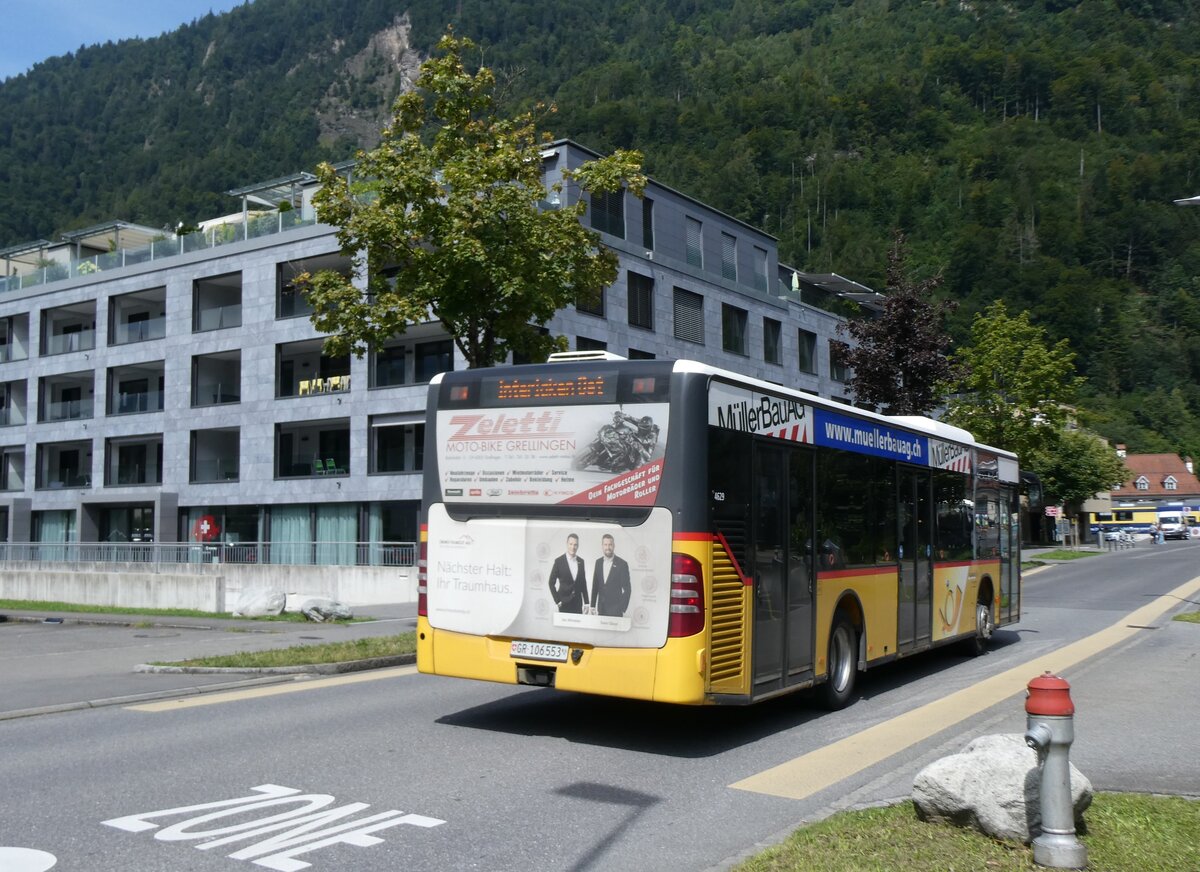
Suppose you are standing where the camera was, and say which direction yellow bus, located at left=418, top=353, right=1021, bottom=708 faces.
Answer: facing away from the viewer and to the right of the viewer

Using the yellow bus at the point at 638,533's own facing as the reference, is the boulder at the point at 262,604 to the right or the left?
on its left

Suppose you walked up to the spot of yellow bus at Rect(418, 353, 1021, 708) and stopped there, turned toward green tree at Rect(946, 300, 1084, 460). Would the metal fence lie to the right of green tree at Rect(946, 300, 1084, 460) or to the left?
left

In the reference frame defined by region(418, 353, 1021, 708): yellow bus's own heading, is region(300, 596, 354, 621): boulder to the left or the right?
on its left

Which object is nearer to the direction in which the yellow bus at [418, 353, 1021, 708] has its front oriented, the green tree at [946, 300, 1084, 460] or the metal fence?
the green tree

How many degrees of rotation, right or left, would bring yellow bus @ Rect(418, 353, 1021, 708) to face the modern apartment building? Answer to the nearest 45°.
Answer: approximately 90° to its left

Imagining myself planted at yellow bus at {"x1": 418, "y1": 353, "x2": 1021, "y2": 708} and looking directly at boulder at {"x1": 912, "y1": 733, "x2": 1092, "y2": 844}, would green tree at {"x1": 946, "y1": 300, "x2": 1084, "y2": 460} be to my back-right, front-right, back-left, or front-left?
back-left

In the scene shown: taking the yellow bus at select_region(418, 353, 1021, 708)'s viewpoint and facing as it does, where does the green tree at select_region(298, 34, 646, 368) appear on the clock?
The green tree is roughly at 10 o'clock from the yellow bus.

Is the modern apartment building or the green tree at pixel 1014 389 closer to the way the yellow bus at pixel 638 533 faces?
the green tree
